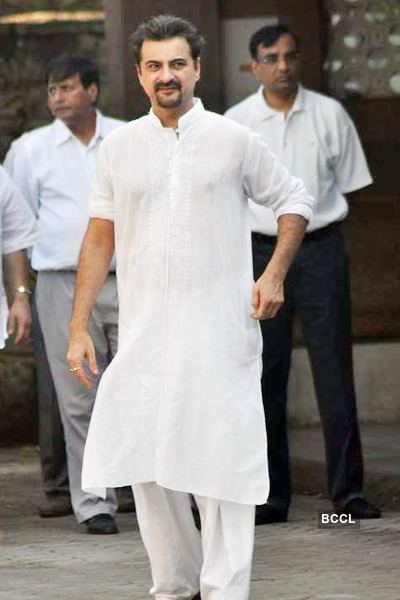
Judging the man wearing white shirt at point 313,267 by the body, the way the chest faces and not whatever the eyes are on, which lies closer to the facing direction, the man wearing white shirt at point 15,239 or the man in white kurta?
the man in white kurta

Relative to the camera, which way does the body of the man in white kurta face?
toward the camera

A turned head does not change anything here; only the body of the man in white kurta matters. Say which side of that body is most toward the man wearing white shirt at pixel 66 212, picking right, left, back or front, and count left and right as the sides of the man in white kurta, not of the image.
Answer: back

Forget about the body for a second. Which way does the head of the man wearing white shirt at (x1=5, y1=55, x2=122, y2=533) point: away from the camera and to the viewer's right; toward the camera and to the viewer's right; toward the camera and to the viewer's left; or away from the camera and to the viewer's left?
toward the camera and to the viewer's left

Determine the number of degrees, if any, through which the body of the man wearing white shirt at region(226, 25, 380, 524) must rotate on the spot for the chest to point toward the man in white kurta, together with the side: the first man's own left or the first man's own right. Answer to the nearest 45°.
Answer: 0° — they already face them

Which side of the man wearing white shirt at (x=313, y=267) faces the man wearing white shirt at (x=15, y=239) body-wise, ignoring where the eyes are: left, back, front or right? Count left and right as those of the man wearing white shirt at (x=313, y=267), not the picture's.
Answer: right

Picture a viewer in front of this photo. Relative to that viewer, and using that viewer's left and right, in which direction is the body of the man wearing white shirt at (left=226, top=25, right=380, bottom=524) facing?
facing the viewer

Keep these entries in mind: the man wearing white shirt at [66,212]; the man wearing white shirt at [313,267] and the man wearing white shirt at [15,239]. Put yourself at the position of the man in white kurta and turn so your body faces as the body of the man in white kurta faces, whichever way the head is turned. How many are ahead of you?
0

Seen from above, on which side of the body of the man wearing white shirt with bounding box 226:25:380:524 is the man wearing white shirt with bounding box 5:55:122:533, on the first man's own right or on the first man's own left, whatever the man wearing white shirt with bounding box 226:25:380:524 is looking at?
on the first man's own right

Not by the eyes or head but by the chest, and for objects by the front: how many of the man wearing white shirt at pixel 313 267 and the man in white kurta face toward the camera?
2

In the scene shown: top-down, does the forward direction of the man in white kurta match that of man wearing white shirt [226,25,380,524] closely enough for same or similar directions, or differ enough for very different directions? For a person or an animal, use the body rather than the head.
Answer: same or similar directions
